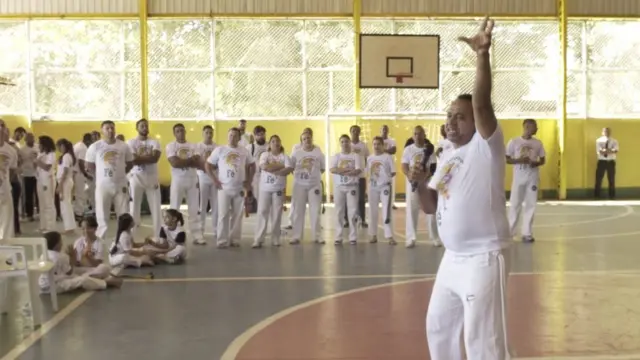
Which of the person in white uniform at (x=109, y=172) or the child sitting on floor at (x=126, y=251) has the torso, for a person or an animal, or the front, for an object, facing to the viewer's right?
the child sitting on floor

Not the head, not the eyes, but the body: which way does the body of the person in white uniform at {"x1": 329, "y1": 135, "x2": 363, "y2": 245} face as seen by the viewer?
toward the camera

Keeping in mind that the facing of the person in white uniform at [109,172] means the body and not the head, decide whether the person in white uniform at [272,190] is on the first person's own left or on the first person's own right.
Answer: on the first person's own left

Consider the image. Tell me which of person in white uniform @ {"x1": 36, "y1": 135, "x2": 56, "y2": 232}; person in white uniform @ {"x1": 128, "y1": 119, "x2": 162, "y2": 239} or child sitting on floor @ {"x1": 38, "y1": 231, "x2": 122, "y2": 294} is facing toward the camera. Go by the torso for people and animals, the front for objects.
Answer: person in white uniform @ {"x1": 128, "y1": 119, "x2": 162, "y2": 239}

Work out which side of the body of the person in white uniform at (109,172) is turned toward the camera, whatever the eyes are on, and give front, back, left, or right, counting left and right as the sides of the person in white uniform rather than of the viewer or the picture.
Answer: front

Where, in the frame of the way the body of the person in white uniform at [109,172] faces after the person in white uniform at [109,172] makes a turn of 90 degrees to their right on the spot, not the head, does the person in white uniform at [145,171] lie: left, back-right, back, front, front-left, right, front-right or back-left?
back-right

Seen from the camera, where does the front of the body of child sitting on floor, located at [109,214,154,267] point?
to the viewer's right

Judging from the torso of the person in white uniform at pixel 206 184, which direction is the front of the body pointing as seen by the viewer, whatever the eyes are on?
toward the camera

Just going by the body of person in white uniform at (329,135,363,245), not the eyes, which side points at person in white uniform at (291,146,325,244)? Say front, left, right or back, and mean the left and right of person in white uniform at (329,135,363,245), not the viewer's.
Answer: right

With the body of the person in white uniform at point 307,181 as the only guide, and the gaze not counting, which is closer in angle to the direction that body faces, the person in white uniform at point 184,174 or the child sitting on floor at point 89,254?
the child sitting on floor

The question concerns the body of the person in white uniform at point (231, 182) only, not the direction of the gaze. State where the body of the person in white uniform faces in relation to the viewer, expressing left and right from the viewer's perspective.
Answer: facing the viewer

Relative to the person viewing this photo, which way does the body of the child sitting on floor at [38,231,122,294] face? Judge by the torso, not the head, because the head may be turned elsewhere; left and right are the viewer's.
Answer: facing to the right of the viewer

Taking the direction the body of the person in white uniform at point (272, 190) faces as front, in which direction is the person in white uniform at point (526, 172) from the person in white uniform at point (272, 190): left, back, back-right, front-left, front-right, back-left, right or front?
left
